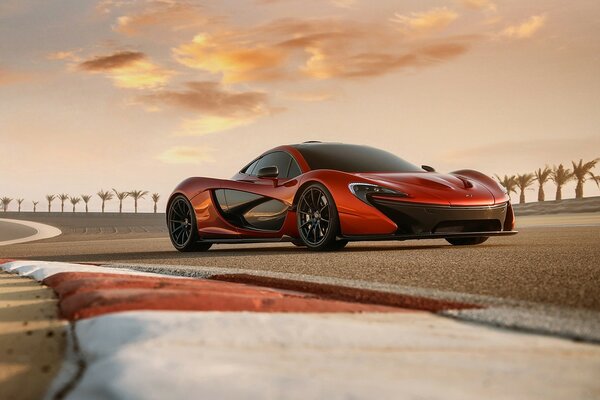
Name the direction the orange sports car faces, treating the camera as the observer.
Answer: facing the viewer and to the right of the viewer
